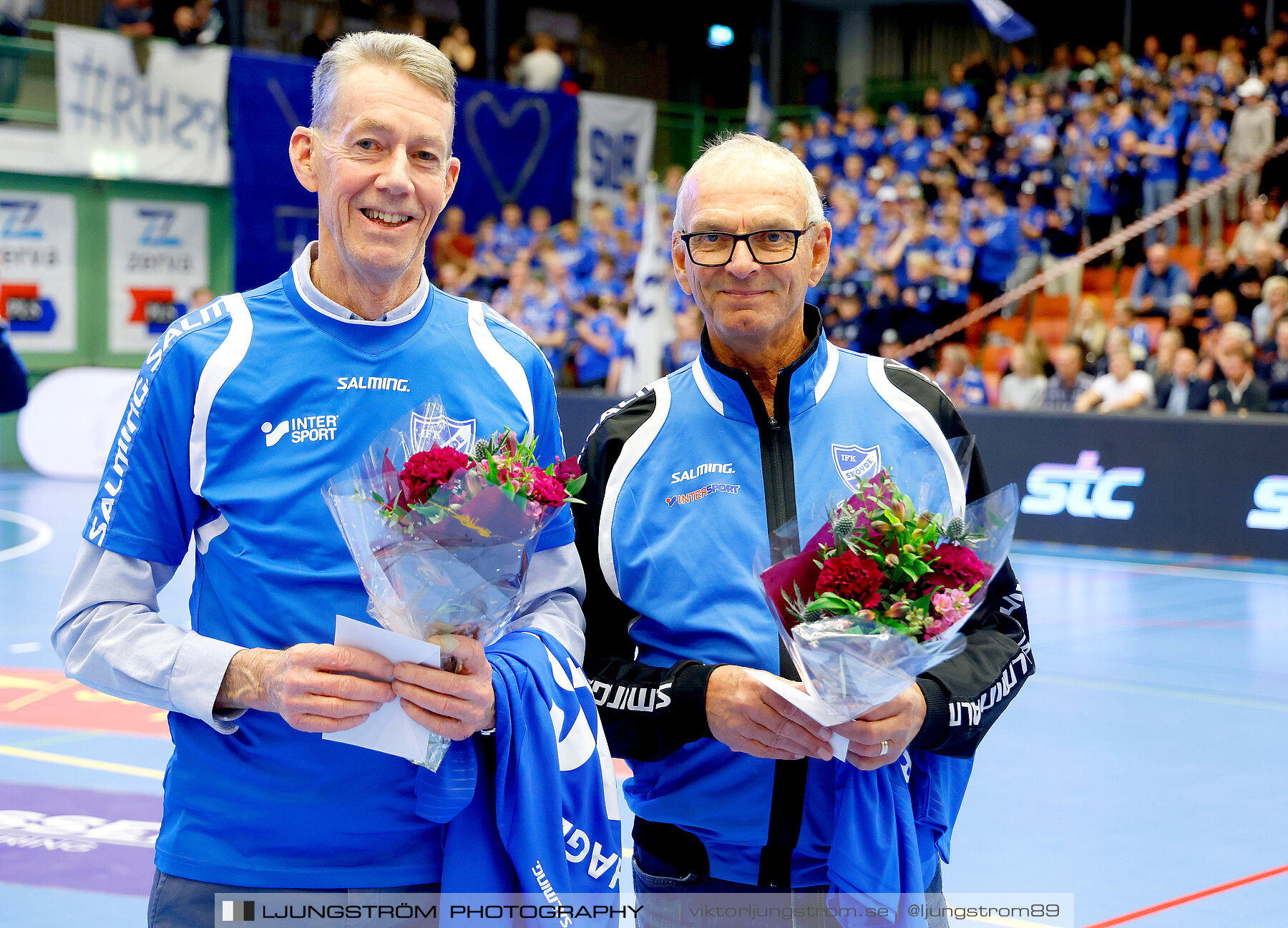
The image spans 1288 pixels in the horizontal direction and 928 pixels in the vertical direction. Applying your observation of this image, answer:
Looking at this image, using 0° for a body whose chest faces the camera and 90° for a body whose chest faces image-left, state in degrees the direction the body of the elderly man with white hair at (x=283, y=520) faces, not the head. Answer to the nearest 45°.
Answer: approximately 0°

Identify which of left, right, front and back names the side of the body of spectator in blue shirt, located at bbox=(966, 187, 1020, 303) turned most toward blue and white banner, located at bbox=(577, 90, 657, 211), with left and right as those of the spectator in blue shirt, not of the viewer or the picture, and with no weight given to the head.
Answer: right

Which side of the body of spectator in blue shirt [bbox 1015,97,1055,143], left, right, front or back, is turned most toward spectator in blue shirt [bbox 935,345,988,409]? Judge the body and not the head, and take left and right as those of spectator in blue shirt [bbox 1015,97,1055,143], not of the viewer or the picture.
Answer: front

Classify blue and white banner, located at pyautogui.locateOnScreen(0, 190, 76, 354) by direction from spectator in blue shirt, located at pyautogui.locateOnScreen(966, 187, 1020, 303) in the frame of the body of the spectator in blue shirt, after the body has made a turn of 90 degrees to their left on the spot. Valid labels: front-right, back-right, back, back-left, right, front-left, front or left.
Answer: back-right

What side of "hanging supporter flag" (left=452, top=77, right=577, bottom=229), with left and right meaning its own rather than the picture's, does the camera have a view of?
front

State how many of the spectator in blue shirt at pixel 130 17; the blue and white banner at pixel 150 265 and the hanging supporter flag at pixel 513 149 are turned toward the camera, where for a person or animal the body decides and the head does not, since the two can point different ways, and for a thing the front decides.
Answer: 3

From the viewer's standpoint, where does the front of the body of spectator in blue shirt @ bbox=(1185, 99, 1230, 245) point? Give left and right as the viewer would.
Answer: facing the viewer

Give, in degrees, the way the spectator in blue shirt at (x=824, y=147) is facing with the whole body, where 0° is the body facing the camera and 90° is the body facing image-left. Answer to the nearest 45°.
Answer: approximately 0°

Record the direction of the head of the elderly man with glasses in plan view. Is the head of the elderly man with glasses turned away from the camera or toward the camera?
toward the camera

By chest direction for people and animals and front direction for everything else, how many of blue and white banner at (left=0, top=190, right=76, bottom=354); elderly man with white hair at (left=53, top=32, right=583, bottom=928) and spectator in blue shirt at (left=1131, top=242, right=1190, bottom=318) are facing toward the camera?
3

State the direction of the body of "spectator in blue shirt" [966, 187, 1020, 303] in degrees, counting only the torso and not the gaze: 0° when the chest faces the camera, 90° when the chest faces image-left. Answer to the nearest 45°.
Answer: approximately 45°

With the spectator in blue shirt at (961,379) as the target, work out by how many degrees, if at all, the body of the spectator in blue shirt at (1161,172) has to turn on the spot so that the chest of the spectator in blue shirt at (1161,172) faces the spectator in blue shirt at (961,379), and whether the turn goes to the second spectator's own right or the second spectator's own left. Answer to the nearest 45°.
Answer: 0° — they already face them
